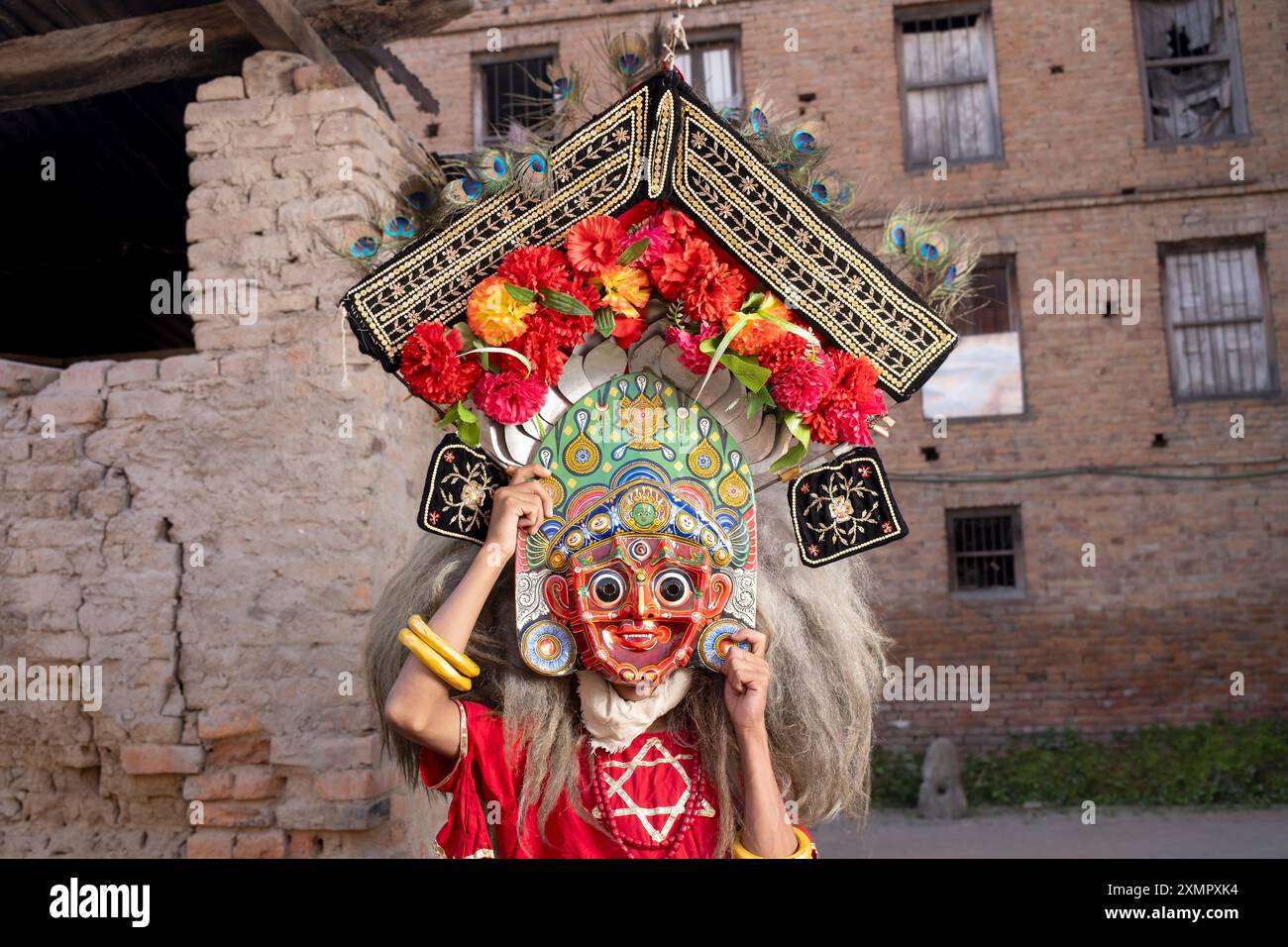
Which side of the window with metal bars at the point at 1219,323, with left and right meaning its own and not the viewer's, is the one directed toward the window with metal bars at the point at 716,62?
right

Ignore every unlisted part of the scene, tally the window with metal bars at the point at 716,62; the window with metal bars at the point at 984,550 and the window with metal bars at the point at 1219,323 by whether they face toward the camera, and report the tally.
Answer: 3

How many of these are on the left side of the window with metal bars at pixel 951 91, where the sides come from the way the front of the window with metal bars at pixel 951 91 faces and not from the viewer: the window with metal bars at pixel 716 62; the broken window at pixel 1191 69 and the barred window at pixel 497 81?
1

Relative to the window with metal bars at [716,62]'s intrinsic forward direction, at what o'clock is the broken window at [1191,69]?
The broken window is roughly at 9 o'clock from the window with metal bars.

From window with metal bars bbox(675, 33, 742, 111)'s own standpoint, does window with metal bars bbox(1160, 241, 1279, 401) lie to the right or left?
on its left

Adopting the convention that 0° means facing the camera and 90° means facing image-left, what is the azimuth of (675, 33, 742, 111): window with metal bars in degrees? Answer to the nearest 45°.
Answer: approximately 0°

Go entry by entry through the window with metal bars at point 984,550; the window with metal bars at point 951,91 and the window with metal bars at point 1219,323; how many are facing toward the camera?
3
